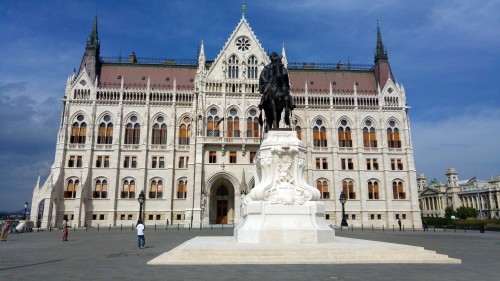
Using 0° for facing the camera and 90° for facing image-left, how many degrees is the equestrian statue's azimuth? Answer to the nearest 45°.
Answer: approximately 0°
